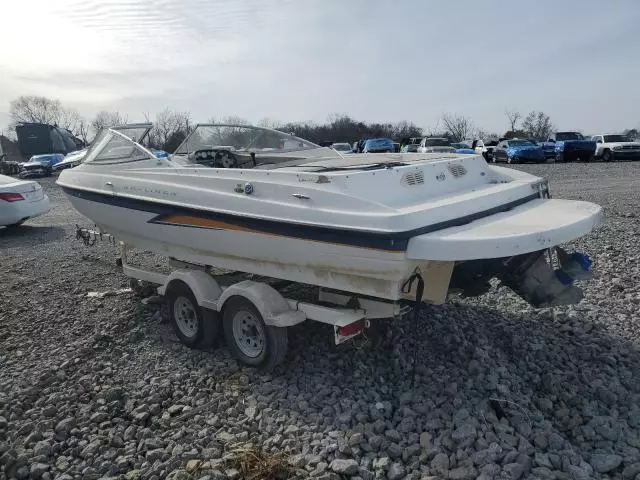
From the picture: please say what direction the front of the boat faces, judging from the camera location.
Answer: facing away from the viewer and to the left of the viewer

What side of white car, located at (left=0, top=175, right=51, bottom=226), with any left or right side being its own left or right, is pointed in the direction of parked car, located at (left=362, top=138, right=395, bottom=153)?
right

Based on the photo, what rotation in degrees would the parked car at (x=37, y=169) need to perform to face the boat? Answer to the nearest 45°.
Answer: approximately 45° to its left

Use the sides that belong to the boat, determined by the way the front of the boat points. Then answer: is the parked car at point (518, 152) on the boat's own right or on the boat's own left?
on the boat's own right

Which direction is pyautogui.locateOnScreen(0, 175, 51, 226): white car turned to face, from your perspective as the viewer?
facing away from the viewer and to the left of the viewer

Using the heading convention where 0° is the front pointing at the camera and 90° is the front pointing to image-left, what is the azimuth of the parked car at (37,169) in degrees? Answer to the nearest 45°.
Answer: approximately 45°

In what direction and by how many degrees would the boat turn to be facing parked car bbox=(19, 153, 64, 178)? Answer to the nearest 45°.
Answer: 0° — it already faces it

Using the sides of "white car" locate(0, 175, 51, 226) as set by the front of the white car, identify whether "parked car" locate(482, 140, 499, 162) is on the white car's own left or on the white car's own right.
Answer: on the white car's own right
